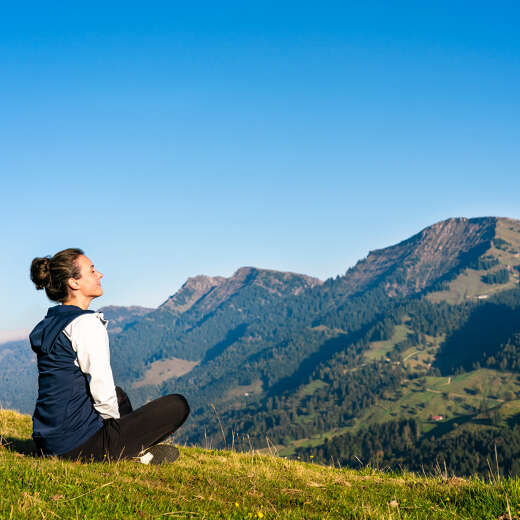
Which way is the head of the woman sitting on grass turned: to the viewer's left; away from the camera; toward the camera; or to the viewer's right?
to the viewer's right

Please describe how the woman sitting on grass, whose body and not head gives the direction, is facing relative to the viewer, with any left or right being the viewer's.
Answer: facing away from the viewer and to the right of the viewer
